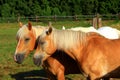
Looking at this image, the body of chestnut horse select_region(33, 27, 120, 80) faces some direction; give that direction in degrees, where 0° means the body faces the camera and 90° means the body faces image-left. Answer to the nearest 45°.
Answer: approximately 90°
